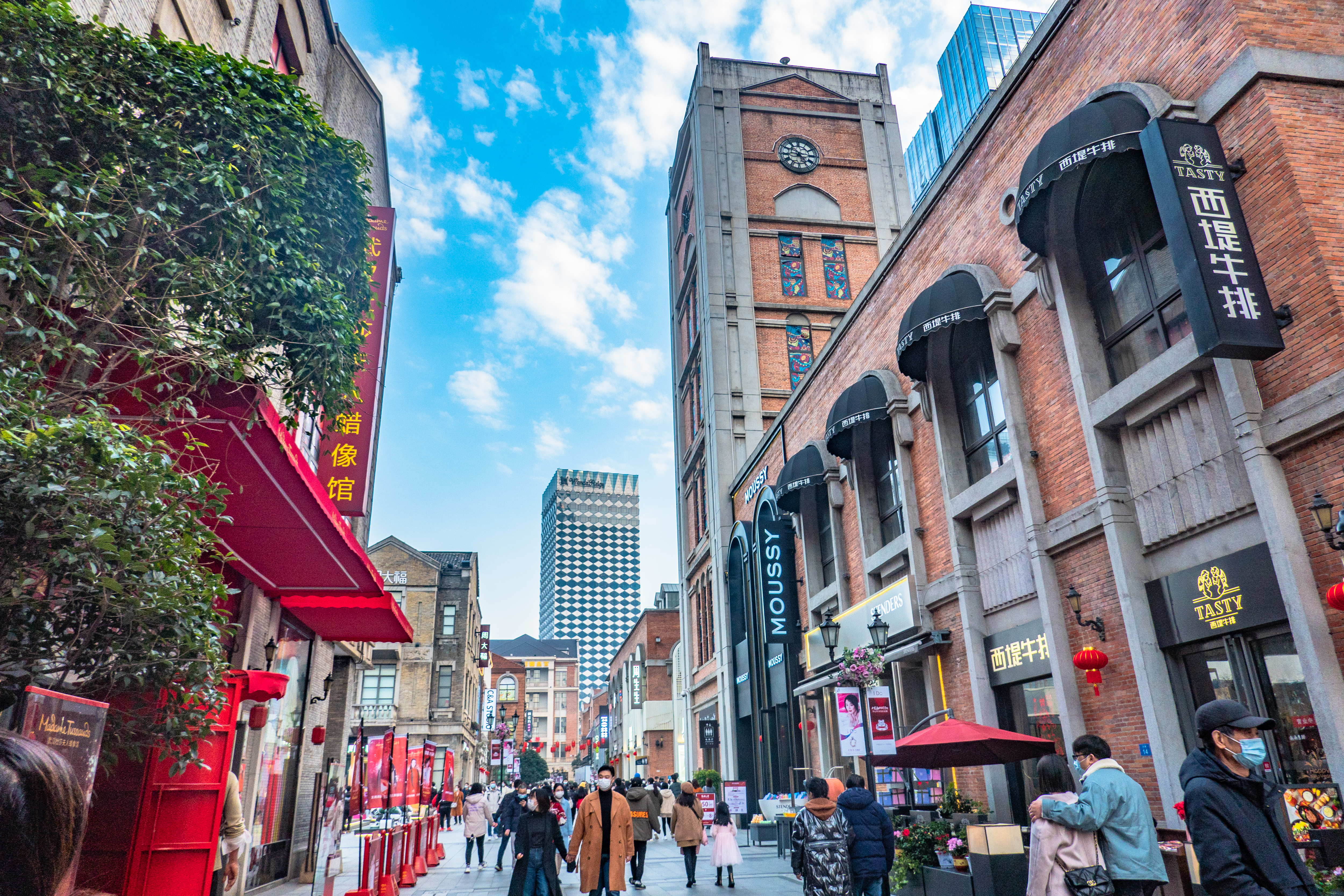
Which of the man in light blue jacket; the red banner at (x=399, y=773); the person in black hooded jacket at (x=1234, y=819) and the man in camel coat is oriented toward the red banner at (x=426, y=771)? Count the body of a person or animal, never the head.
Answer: the man in light blue jacket

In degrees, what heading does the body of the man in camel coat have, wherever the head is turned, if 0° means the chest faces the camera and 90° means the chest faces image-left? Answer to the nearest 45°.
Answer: approximately 0°

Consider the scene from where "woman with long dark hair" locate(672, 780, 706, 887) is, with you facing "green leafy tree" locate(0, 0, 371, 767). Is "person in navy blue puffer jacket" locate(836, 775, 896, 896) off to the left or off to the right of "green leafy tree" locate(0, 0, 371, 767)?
left

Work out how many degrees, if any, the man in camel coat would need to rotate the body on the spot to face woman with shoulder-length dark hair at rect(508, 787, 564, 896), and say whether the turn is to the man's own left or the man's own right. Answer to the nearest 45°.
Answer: approximately 45° to the man's own right

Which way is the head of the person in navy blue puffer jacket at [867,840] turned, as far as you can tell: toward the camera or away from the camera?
away from the camera

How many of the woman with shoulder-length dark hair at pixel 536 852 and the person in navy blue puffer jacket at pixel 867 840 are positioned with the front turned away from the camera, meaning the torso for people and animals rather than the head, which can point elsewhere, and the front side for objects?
1

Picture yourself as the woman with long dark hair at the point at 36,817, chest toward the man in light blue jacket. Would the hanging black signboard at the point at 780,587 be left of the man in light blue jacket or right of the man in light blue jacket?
left

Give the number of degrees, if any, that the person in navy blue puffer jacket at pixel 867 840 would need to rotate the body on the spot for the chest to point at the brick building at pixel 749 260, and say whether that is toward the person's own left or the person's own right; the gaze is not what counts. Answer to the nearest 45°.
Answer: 0° — they already face it

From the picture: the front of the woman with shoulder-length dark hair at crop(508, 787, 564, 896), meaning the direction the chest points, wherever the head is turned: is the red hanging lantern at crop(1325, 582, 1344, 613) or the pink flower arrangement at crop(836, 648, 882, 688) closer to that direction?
the red hanging lantern
